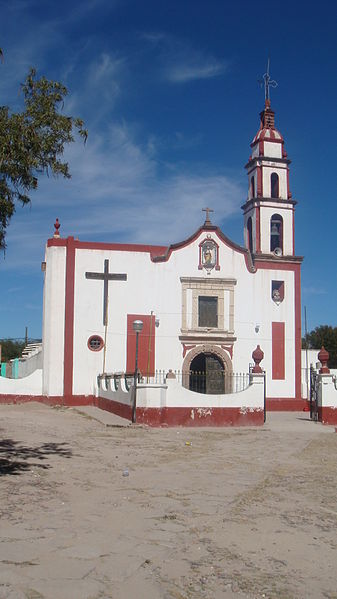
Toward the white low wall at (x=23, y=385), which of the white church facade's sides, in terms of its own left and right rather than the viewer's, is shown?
right

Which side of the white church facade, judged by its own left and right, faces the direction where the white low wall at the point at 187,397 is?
front

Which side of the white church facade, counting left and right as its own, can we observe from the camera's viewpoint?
front

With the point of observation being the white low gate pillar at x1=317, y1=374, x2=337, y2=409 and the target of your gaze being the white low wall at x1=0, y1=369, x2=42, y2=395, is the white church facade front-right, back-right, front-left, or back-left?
front-right

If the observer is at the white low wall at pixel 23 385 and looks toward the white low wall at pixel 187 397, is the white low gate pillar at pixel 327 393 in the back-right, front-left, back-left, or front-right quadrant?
front-left

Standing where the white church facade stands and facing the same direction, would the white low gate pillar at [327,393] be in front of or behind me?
in front
